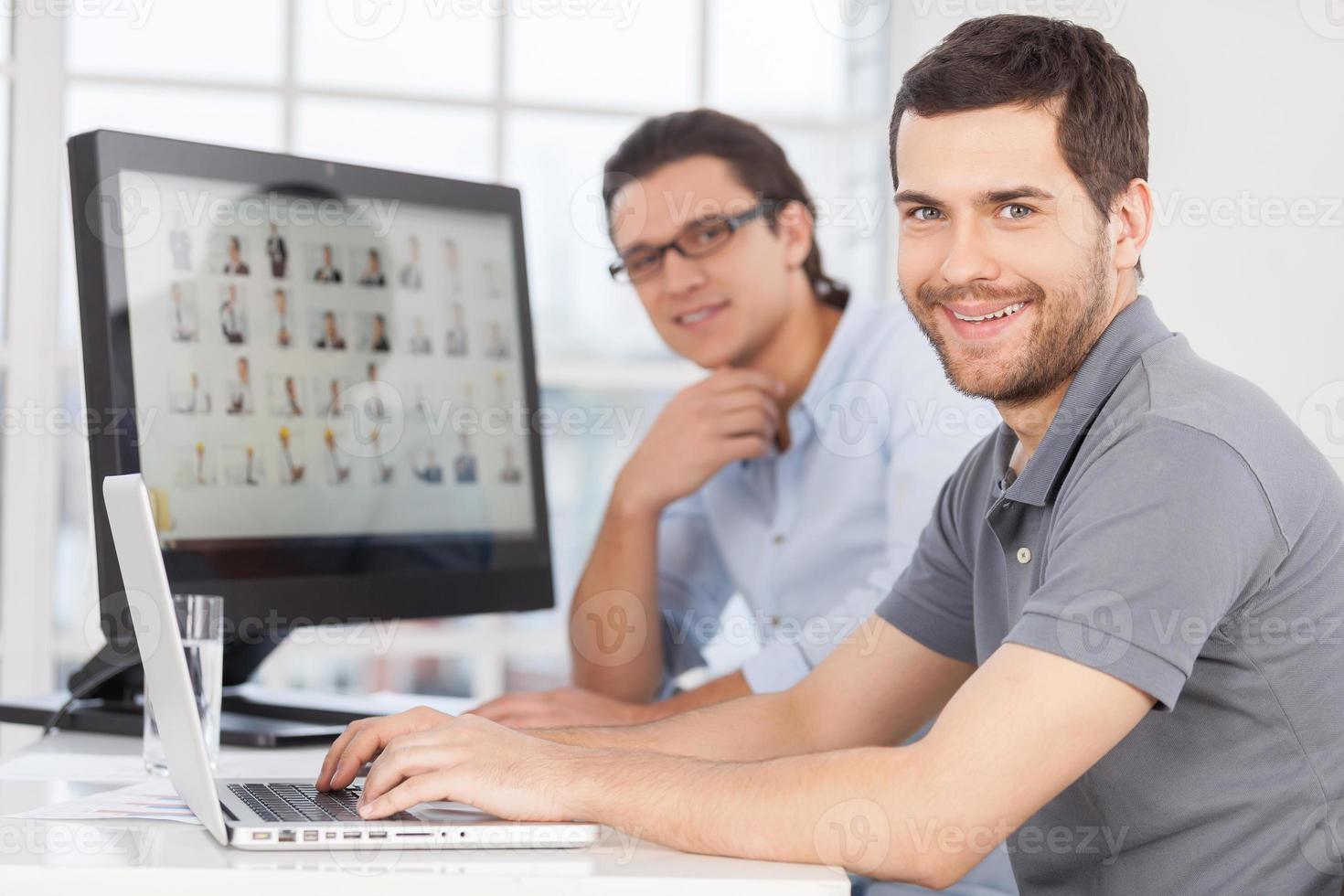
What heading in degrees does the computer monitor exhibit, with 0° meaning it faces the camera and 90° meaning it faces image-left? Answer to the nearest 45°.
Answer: approximately 315°

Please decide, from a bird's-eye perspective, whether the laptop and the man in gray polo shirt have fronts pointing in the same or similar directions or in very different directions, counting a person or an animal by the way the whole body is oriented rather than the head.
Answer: very different directions

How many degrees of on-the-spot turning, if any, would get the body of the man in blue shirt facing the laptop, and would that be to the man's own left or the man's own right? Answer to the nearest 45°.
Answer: approximately 45° to the man's own left

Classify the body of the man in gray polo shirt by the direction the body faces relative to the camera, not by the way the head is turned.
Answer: to the viewer's left

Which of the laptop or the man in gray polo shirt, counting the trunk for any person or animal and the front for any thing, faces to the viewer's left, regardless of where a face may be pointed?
the man in gray polo shirt

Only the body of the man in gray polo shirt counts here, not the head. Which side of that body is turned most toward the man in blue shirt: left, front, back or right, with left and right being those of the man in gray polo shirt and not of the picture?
right

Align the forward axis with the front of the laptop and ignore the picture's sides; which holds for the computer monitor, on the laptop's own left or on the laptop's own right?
on the laptop's own left

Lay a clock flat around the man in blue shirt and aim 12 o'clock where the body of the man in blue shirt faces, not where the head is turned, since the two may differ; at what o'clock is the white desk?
The white desk is roughly at 11 o'clock from the man in blue shirt.

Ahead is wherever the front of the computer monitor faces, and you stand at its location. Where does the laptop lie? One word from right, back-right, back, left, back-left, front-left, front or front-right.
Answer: front-right

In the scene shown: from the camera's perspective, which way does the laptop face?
to the viewer's right

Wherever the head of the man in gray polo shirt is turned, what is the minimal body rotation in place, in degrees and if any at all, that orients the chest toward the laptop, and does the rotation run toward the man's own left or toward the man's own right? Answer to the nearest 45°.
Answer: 0° — they already face it
